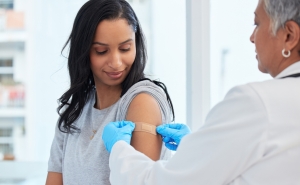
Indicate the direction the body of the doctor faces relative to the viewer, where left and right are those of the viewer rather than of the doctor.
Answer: facing away from the viewer and to the left of the viewer

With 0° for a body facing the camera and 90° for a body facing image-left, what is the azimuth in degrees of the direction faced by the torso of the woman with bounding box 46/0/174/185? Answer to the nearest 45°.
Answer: approximately 45°

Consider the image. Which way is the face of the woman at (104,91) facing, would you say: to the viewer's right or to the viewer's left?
to the viewer's right
